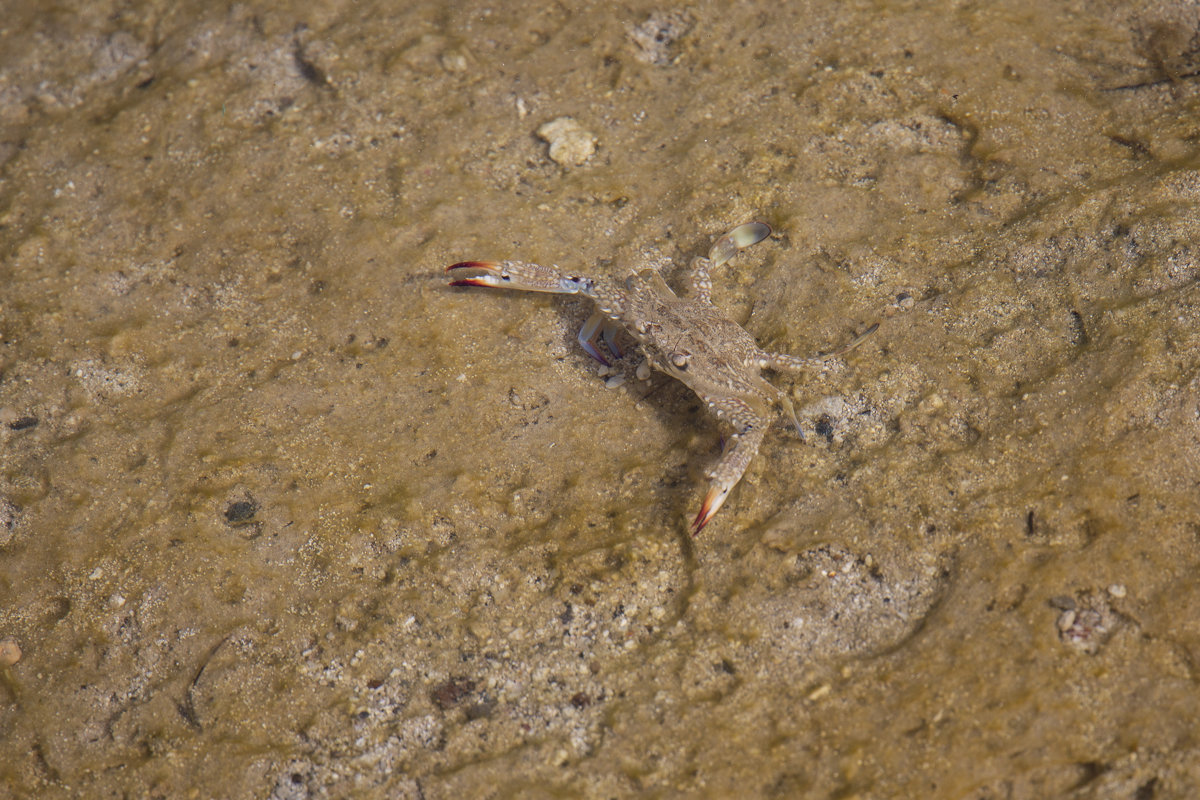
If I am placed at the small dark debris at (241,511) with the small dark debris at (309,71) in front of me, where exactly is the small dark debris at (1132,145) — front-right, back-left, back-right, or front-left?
front-right

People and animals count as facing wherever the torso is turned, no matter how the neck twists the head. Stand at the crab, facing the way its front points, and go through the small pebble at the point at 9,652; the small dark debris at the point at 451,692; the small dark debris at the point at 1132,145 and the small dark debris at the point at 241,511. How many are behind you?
1

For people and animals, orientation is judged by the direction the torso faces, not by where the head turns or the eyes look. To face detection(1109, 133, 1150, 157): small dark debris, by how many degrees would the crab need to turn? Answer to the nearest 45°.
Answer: approximately 180°

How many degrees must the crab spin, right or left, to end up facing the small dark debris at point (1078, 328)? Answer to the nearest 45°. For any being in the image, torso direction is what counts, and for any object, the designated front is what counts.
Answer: approximately 135° to its left

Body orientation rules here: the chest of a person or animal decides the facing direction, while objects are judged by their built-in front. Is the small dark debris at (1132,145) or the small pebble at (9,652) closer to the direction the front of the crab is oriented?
the small pebble

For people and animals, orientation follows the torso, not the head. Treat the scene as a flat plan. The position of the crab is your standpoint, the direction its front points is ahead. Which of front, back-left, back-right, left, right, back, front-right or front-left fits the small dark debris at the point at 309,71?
right

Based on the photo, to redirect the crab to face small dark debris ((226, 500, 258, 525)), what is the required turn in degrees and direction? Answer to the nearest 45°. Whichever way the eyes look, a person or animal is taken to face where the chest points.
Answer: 0° — it already faces it

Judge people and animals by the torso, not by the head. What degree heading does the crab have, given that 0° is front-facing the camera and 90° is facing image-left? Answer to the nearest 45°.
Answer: approximately 45°

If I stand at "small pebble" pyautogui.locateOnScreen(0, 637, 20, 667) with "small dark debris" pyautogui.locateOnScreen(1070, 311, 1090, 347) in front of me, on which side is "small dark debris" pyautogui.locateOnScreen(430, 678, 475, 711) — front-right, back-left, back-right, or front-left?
front-right

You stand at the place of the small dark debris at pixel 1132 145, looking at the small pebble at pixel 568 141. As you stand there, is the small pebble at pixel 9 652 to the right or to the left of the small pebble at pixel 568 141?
left

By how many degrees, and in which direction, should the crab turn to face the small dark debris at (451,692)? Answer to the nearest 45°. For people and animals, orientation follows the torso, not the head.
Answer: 0° — it already faces it

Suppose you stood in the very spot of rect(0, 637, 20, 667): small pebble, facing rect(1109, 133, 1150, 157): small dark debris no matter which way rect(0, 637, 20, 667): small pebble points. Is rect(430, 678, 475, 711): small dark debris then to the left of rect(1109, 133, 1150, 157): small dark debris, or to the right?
right
